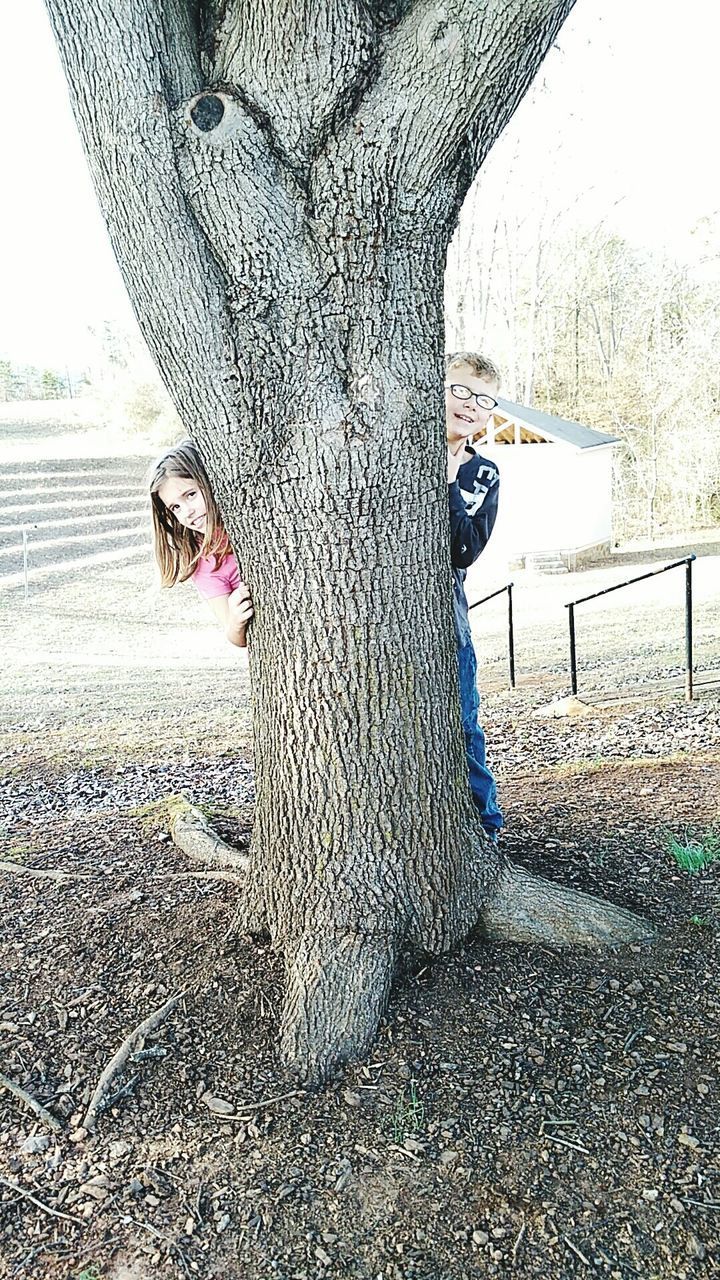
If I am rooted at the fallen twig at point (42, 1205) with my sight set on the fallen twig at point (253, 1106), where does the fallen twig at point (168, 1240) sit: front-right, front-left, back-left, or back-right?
front-right

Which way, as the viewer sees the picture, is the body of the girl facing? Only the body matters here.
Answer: toward the camera

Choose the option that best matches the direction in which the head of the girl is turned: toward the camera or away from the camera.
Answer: toward the camera

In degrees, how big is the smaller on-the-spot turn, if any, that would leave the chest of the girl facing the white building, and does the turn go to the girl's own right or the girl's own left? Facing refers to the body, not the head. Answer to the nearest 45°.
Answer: approximately 135° to the girl's own left

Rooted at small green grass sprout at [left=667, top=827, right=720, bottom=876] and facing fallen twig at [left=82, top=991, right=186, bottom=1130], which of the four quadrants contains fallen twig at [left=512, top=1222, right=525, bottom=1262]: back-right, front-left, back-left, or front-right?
front-left

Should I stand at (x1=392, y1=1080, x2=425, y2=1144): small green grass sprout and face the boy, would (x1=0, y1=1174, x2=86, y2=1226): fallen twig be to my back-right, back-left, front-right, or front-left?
back-left

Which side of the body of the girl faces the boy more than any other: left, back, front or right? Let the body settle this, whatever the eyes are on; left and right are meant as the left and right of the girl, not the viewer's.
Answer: left
